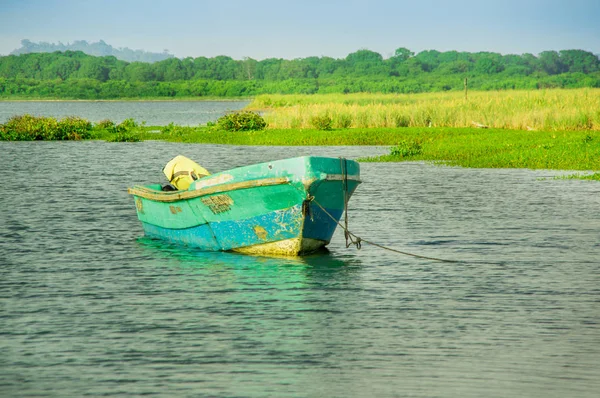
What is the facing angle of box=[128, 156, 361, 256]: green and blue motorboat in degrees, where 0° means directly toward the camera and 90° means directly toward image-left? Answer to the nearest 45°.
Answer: approximately 315°
